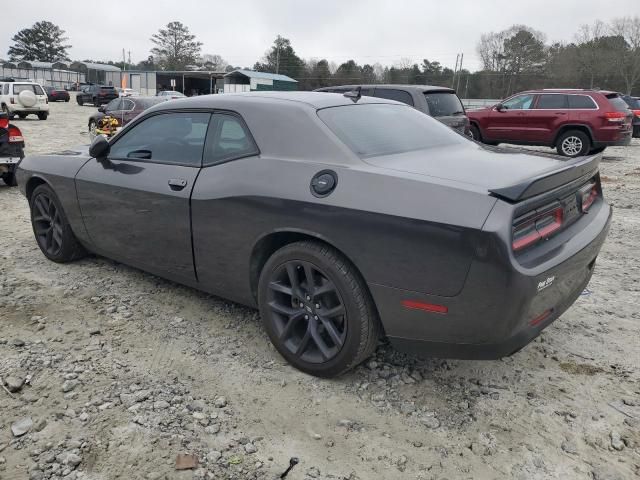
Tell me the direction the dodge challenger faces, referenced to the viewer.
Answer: facing away from the viewer and to the left of the viewer

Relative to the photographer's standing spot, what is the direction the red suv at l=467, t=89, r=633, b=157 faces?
facing away from the viewer and to the left of the viewer

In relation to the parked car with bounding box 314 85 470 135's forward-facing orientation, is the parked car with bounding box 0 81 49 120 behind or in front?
in front

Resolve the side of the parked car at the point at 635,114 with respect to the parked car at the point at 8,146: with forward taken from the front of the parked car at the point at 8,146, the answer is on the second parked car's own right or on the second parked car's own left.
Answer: on the second parked car's own right

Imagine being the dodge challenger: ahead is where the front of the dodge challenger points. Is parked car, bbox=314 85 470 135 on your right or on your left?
on your right

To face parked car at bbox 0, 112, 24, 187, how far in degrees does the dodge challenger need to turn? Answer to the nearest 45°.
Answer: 0° — it already faces it

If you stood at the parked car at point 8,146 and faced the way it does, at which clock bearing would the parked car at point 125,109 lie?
the parked car at point 125,109 is roughly at 2 o'clock from the parked car at point 8,146.

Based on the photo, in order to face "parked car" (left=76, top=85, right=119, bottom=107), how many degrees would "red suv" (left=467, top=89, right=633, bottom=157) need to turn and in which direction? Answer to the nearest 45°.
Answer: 0° — it already faces it

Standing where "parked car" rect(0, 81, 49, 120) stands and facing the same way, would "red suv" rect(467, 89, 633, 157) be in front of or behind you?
behind

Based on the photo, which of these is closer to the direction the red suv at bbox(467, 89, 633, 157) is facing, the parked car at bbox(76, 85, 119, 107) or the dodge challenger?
the parked car

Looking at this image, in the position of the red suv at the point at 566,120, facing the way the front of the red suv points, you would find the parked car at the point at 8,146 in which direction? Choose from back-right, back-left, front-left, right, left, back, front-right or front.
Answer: left
